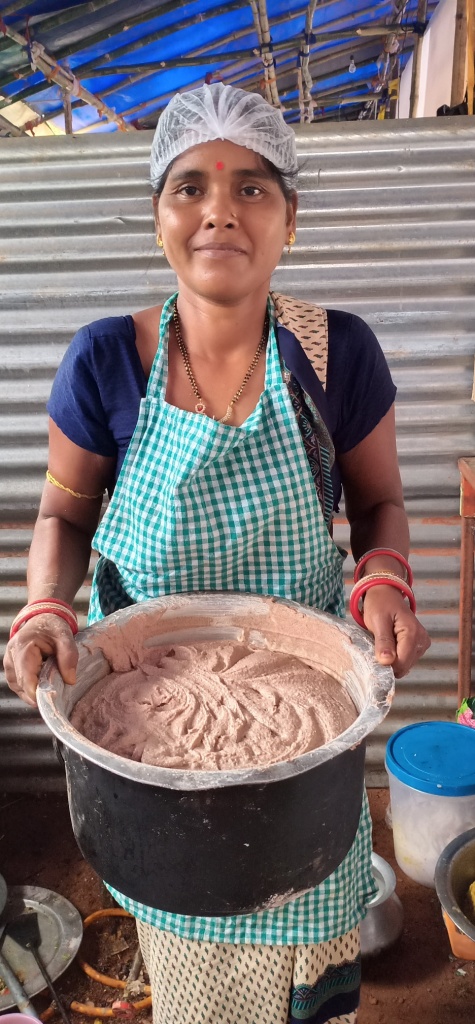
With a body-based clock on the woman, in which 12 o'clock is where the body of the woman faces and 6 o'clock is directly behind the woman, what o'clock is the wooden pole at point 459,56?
The wooden pole is roughly at 7 o'clock from the woman.

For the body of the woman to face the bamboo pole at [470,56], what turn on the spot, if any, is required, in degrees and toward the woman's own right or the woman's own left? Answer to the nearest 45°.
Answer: approximately 135° to the woman's own left

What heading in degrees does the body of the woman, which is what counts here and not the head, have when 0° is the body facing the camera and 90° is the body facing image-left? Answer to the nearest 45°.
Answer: approximately 0°

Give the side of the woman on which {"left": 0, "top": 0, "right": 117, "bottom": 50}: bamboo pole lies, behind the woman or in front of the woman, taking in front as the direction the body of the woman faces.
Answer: behind

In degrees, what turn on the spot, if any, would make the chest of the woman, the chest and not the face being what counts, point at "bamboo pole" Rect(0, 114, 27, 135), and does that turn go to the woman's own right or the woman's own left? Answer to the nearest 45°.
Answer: approximately 180°
